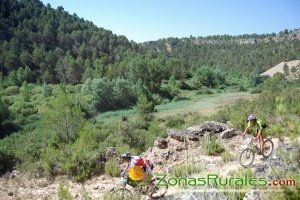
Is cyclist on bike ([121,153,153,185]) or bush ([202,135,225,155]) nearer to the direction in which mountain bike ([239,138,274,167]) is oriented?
the cyclist on bike

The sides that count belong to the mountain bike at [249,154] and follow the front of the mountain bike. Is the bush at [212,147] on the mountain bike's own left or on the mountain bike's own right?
on the mountain bike's own right

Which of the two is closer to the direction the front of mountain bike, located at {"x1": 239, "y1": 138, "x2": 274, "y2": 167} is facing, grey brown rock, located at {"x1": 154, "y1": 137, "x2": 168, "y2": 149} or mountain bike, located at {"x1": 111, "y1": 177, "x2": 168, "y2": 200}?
the mountain bike

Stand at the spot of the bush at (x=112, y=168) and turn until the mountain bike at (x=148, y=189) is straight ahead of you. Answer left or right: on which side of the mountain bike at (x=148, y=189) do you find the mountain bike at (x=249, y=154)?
left

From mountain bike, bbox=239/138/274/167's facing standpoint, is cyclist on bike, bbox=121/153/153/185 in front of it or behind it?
in front

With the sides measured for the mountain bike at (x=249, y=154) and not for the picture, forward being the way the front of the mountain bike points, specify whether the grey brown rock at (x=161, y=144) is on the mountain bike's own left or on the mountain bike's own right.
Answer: on the mountain bike's own right

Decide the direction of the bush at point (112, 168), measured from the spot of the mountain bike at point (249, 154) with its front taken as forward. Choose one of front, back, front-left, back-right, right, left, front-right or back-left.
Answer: front-right

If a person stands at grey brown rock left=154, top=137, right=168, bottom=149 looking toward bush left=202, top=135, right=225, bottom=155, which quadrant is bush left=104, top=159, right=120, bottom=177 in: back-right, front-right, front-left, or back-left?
back-right

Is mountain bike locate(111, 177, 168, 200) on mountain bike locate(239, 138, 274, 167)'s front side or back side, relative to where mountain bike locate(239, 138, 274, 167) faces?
on the front side

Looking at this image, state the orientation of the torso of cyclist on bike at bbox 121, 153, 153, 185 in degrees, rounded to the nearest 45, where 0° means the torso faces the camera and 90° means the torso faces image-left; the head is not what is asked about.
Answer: approximately 90°

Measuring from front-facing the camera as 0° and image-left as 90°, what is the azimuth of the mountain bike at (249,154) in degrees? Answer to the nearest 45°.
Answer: approximately 45°

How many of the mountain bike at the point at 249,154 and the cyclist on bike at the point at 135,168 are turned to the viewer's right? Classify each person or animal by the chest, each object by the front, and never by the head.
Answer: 0
